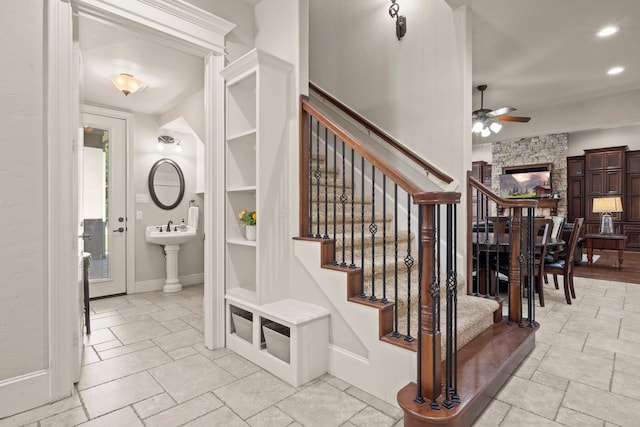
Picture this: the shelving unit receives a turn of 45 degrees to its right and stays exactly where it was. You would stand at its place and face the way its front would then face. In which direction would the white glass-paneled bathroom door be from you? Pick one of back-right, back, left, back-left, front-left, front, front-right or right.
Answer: front-right

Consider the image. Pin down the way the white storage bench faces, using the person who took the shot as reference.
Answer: facing the viewer and to the left of the viewer

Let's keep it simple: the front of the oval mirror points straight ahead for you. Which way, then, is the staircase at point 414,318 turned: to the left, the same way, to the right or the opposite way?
the same way

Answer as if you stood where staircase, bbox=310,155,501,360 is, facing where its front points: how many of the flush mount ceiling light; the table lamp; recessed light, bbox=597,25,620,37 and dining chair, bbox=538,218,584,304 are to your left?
3

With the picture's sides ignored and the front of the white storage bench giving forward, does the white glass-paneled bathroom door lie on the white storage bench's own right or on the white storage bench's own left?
on the white storage bench's own right

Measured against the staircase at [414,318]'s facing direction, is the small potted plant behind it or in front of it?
behind

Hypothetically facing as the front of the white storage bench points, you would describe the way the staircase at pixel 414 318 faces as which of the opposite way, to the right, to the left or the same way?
to the left

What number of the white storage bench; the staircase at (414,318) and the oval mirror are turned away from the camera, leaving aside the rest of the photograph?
0

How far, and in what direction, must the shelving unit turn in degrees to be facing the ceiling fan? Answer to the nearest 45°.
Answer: approximately 180°

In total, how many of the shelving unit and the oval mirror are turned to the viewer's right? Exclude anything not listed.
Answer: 0

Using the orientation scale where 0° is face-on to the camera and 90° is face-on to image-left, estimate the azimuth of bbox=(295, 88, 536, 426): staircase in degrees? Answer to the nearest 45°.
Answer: approximately 315°

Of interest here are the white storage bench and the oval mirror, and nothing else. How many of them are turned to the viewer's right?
0

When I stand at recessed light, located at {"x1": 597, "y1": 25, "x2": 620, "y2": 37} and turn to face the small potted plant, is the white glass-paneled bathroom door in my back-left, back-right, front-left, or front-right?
front-right

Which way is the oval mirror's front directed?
toward the camera
